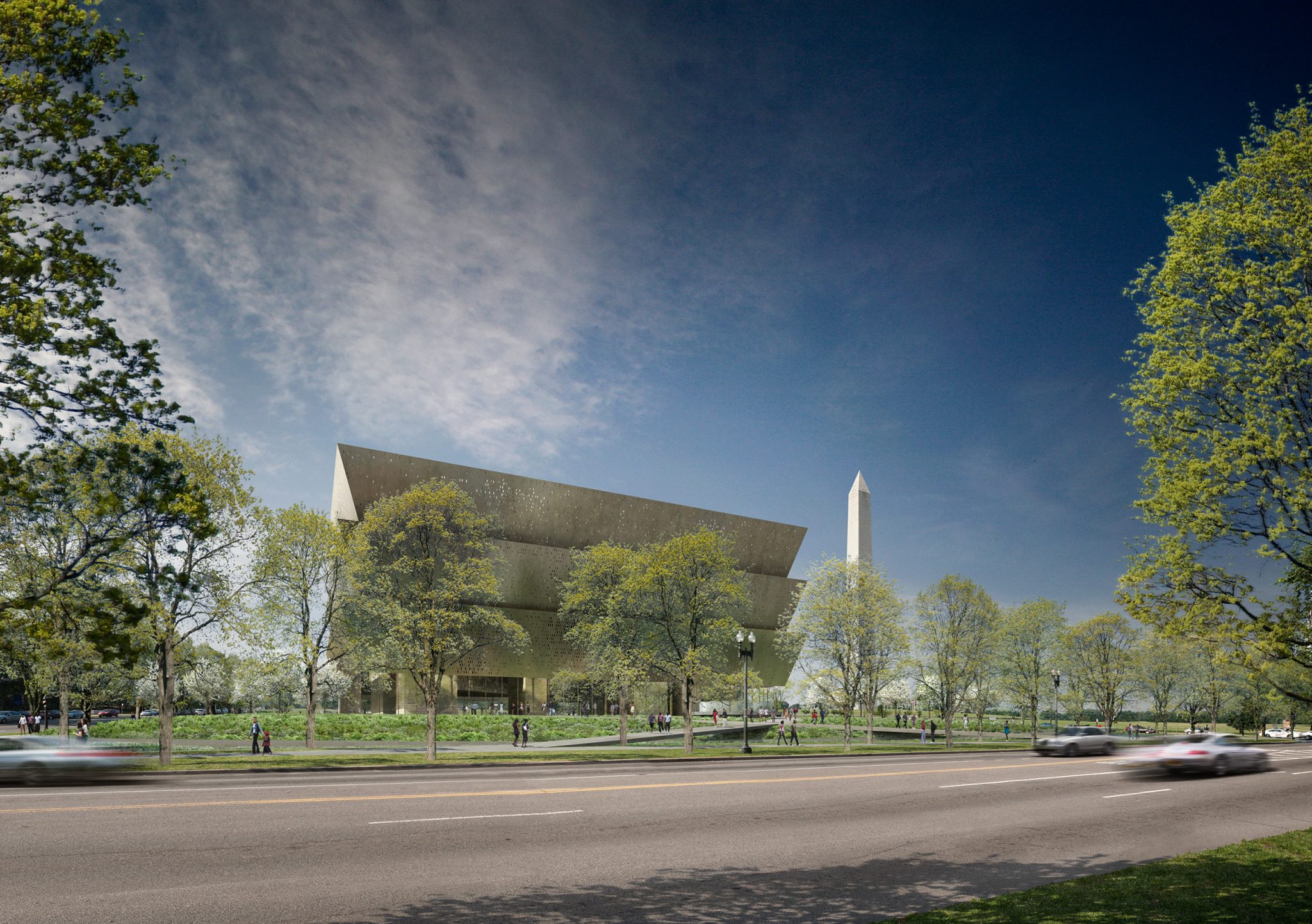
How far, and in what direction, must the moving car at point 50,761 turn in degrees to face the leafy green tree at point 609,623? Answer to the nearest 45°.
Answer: approximately 135° to its right

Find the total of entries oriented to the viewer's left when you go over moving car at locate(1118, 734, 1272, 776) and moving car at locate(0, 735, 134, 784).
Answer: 1

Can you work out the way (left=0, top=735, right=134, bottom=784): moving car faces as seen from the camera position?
facing to the left of the viewer

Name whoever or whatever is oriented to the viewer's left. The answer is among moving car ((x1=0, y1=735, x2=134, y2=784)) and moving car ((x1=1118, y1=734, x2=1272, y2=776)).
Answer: moving car ((x1=0, y1=735, x2=134, y2=784))

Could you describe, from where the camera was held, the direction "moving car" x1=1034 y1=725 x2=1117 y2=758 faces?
facing the viewer and to the left of the viewer

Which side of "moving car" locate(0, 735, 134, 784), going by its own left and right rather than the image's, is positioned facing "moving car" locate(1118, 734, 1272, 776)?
back

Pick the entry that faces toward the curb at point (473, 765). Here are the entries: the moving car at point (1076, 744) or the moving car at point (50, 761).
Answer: the moving car at point (1076, 744)

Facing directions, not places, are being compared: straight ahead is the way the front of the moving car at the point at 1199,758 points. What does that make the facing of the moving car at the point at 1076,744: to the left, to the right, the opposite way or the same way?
the opposite way
